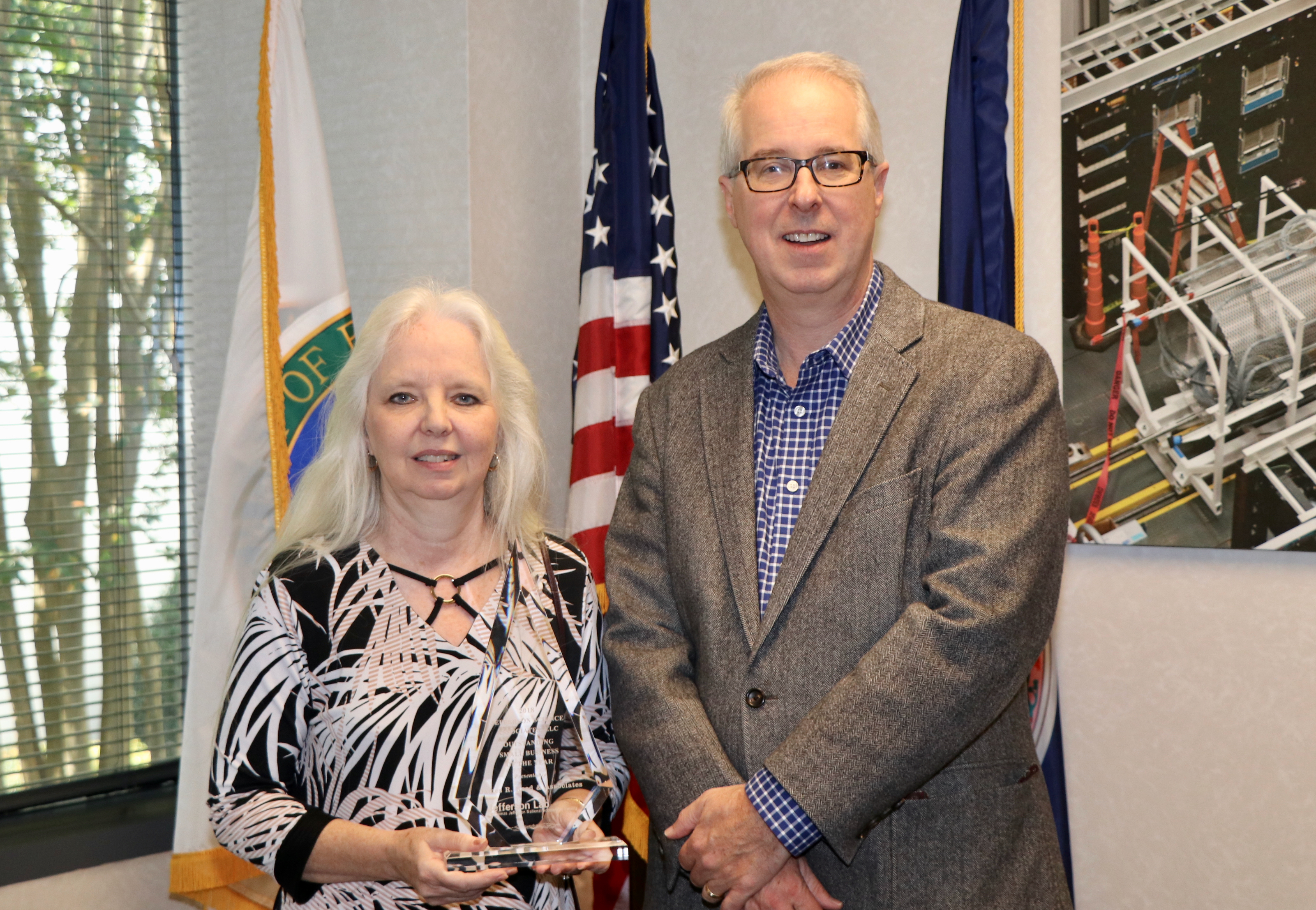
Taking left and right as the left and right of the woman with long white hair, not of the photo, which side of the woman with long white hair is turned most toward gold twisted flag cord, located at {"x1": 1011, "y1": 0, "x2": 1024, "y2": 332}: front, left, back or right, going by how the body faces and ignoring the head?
left

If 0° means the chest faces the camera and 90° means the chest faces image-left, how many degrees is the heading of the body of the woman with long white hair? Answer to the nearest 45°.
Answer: approximately 0°
